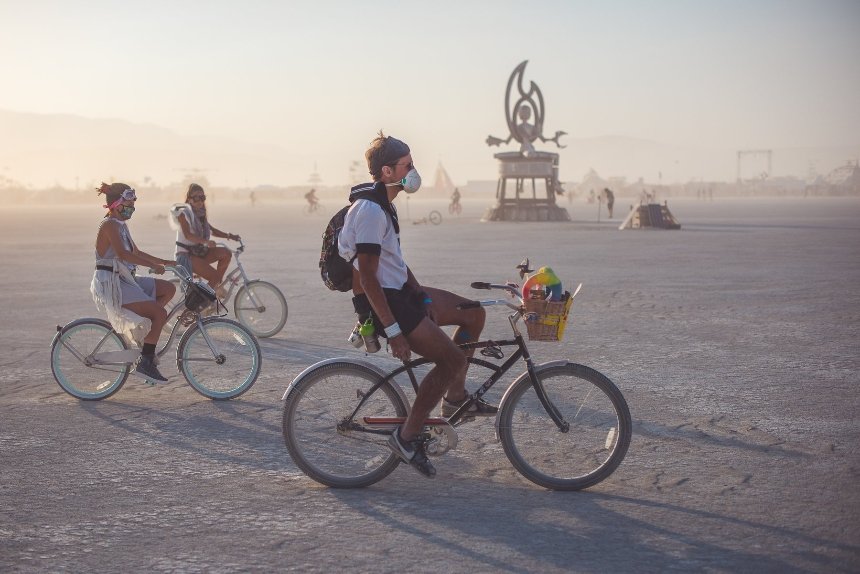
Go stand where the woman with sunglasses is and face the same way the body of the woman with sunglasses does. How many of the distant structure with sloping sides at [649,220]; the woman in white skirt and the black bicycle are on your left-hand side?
1

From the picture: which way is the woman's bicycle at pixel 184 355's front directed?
to the viewer's right

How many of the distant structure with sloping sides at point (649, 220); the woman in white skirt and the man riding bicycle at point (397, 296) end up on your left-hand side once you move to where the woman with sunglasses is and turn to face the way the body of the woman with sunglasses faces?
1

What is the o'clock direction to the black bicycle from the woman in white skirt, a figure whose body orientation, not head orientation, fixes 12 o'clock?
The black bicycle is roughly at 2 o'clock from the woman in white skirt.

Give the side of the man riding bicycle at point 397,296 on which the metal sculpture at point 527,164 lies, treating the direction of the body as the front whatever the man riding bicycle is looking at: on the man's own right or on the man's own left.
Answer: on the man's own left

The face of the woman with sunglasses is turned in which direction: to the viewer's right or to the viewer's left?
to the viewer's right

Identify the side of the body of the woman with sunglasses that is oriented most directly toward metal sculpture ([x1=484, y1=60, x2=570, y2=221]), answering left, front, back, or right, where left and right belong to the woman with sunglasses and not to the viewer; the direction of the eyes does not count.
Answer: left

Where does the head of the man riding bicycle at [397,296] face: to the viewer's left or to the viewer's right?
to the viewer's right

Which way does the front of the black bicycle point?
to the viewer's right

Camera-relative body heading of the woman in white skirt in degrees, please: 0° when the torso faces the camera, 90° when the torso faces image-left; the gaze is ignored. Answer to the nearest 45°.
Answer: approximately 270°

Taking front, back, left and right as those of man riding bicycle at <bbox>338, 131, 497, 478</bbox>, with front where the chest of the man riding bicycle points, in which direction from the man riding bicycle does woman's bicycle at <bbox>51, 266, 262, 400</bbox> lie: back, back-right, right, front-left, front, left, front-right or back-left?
back-left

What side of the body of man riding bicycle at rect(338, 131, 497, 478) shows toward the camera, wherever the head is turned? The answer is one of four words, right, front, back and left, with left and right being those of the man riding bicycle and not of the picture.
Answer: right
